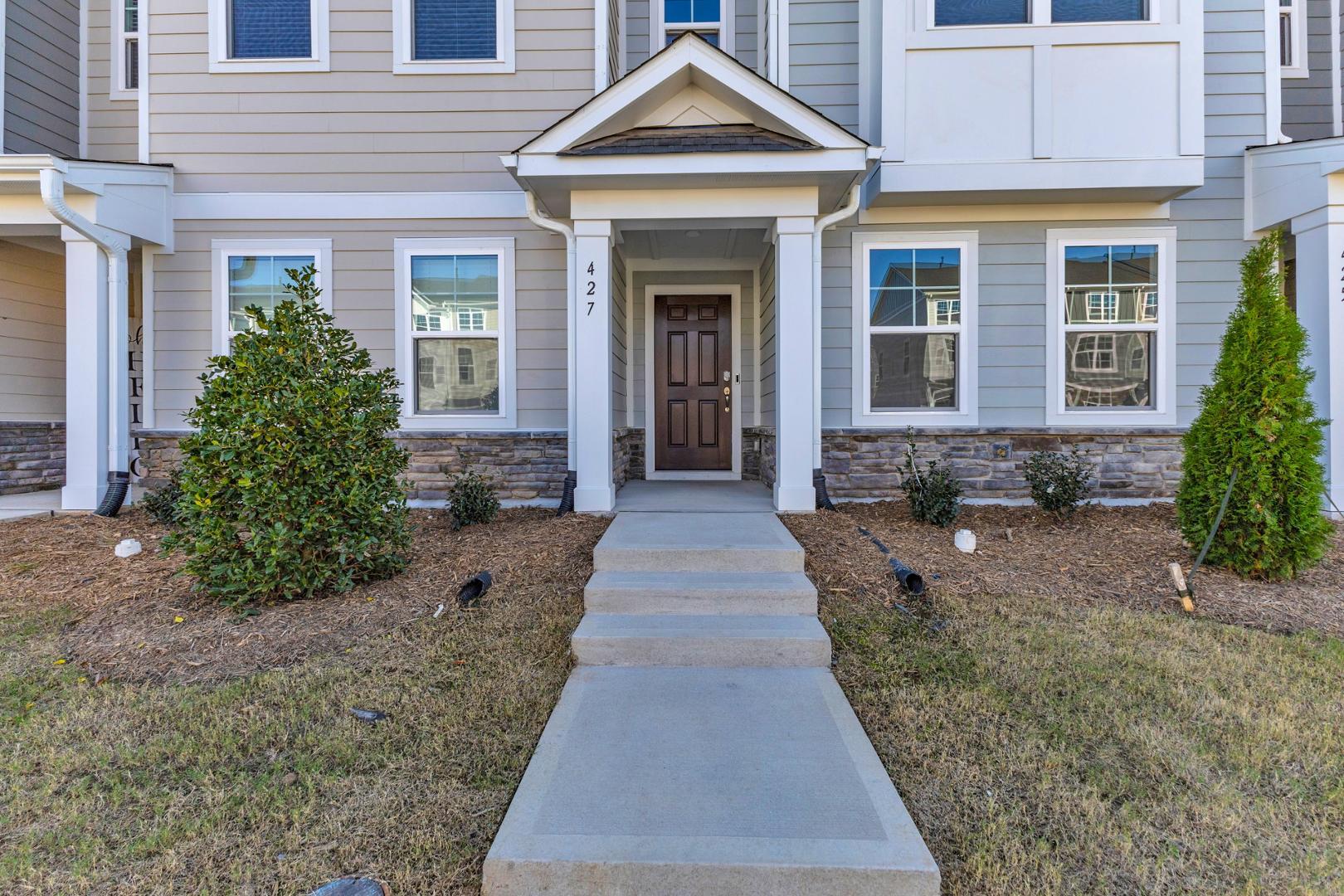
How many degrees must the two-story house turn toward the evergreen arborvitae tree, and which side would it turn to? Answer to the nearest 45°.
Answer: approximately 45° to its left

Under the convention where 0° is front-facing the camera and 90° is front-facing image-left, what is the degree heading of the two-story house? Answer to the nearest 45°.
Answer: approximately 0°
